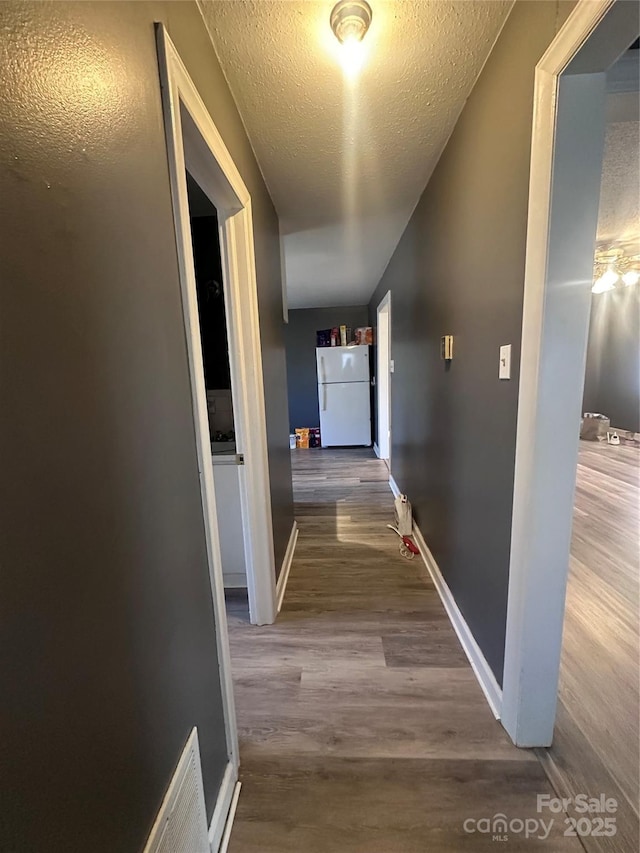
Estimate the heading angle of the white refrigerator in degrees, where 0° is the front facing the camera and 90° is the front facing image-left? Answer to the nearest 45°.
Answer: approximately 0°

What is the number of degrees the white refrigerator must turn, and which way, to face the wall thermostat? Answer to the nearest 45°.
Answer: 0° — it already faces it

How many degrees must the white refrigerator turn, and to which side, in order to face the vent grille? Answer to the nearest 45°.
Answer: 0° — it already faces it

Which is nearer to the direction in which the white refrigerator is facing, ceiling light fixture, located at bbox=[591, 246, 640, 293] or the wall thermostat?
the wall thermostat

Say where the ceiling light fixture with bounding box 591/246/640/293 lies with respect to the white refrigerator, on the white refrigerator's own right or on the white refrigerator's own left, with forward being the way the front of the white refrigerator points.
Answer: on the white refrigerator's own left

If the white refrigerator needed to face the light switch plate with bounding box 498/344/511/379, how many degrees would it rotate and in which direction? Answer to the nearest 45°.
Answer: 0° — it already faces it

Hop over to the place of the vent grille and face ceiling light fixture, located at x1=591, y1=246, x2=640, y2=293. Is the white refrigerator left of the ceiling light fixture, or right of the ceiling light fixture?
left

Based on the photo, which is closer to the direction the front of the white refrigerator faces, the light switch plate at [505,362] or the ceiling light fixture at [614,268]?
the light switch plate
